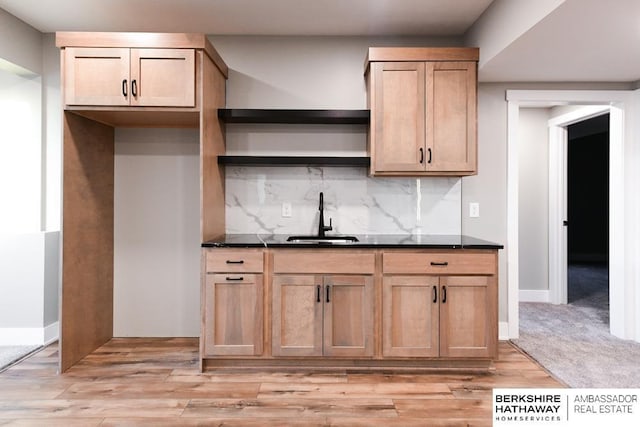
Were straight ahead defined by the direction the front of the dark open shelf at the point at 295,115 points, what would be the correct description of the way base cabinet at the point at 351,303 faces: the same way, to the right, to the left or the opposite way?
the same way

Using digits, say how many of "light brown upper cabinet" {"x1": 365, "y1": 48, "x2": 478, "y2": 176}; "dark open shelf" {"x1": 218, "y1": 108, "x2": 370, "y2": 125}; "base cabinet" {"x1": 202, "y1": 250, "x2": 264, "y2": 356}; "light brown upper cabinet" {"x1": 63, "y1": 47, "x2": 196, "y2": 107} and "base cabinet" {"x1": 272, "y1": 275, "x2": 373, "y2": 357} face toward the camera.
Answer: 5

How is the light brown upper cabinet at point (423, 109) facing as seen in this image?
toward the camera

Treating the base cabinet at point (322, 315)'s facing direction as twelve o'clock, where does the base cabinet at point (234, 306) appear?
the base cabinet at point (234, 306) is roughly at 3 o'clock from the base cabinet at point (322, 315).

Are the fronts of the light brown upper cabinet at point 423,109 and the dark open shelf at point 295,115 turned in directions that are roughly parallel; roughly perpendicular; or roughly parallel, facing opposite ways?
roughly parallel

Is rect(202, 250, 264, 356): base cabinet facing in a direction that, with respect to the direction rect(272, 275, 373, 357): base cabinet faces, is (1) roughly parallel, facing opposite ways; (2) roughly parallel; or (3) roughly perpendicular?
roughly parallel

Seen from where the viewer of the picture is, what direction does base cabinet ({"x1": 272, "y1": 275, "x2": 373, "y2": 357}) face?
facing the viewer

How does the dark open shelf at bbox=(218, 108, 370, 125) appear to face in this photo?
toward the camera

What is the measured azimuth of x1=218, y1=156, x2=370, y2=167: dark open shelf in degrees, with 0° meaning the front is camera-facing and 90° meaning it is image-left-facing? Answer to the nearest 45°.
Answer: approximately 0°

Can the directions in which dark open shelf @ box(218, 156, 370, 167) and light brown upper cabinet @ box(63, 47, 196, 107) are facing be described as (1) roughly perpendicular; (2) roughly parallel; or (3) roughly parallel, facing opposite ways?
roughly parallel

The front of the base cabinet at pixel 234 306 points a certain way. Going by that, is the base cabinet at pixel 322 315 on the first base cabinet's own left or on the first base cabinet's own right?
on the first base cabinet's own left

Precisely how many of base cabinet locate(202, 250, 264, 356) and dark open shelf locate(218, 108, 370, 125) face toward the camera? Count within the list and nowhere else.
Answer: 2

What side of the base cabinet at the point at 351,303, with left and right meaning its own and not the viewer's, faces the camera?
front
